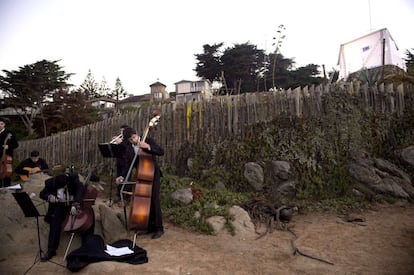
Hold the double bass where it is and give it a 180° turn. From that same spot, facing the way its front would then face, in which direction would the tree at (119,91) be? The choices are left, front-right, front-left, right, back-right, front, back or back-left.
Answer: left

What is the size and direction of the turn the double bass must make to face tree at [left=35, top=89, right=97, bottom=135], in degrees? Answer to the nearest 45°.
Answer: approximately 90° to its right

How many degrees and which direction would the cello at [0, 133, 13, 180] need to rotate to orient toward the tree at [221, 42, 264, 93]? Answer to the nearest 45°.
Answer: approximately 180°

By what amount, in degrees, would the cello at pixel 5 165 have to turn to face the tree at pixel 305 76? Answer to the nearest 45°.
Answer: approximately 135° to its left

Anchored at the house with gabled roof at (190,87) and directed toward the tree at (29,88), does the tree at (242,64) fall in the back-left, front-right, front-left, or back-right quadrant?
back-left

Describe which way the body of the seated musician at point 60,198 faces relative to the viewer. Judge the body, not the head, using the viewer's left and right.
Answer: facing the viewer and to the left of the viewer

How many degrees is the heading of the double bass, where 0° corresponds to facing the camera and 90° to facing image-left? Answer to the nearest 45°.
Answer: approximately 90°

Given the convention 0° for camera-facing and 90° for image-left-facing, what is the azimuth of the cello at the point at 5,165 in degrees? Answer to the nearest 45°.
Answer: approximately 45°

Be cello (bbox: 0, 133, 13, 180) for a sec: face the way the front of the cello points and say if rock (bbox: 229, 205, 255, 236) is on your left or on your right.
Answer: on your left

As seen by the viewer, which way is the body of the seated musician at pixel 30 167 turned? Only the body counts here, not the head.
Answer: toward the camera

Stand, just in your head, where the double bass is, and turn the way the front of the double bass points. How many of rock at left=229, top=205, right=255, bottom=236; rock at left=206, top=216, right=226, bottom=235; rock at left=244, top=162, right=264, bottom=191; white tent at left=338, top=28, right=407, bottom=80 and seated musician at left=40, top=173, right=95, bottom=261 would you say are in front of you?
1

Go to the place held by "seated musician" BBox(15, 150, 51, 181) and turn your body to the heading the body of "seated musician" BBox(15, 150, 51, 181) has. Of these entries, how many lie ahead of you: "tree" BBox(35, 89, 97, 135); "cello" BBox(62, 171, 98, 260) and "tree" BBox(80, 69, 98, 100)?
1

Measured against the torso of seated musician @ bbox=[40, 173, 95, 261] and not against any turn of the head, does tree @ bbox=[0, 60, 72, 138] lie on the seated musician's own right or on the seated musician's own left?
on the seated musician's own right

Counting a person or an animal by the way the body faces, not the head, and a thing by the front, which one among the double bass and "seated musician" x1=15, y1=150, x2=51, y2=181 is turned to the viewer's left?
the double bass
